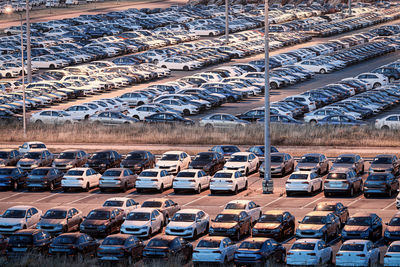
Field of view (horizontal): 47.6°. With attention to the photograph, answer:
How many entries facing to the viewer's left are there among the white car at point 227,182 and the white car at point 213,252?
0

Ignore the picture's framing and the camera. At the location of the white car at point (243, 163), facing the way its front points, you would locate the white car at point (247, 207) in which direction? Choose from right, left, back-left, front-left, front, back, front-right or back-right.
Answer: front-left

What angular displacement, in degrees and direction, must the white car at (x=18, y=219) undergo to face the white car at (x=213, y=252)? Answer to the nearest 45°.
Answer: approximately 90° to its left
